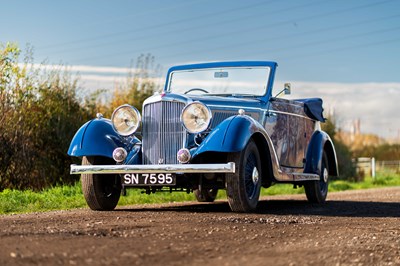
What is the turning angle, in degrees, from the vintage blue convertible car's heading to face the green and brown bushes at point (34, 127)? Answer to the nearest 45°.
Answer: approximately 90° to its right

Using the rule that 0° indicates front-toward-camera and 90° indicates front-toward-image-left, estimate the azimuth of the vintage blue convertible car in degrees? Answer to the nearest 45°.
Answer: approximately 45°
